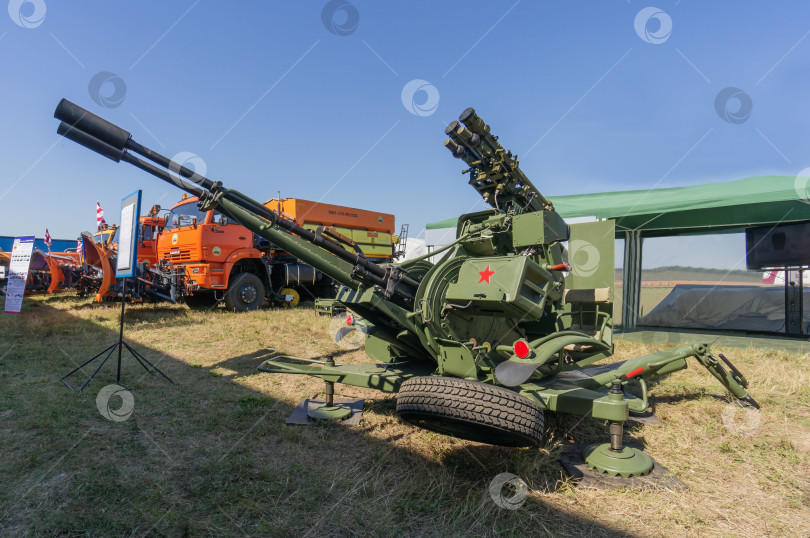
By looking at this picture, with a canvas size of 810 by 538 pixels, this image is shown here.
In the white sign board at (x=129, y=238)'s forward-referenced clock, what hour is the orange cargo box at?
The orange cargo box is roughly at 6 o'clock from the white sign board.

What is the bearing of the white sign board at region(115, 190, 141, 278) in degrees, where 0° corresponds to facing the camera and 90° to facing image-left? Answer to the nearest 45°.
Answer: approximately 45°

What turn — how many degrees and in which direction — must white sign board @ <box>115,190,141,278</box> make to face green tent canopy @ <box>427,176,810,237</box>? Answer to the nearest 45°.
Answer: approximately 135° to its left

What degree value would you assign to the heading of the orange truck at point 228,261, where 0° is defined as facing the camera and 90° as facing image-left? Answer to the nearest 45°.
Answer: approximately 45°

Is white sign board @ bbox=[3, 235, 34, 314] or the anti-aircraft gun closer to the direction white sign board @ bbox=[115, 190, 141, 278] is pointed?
the anti-aircraft gun

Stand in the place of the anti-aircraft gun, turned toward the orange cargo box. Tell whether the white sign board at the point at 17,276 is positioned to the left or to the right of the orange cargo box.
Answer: left
